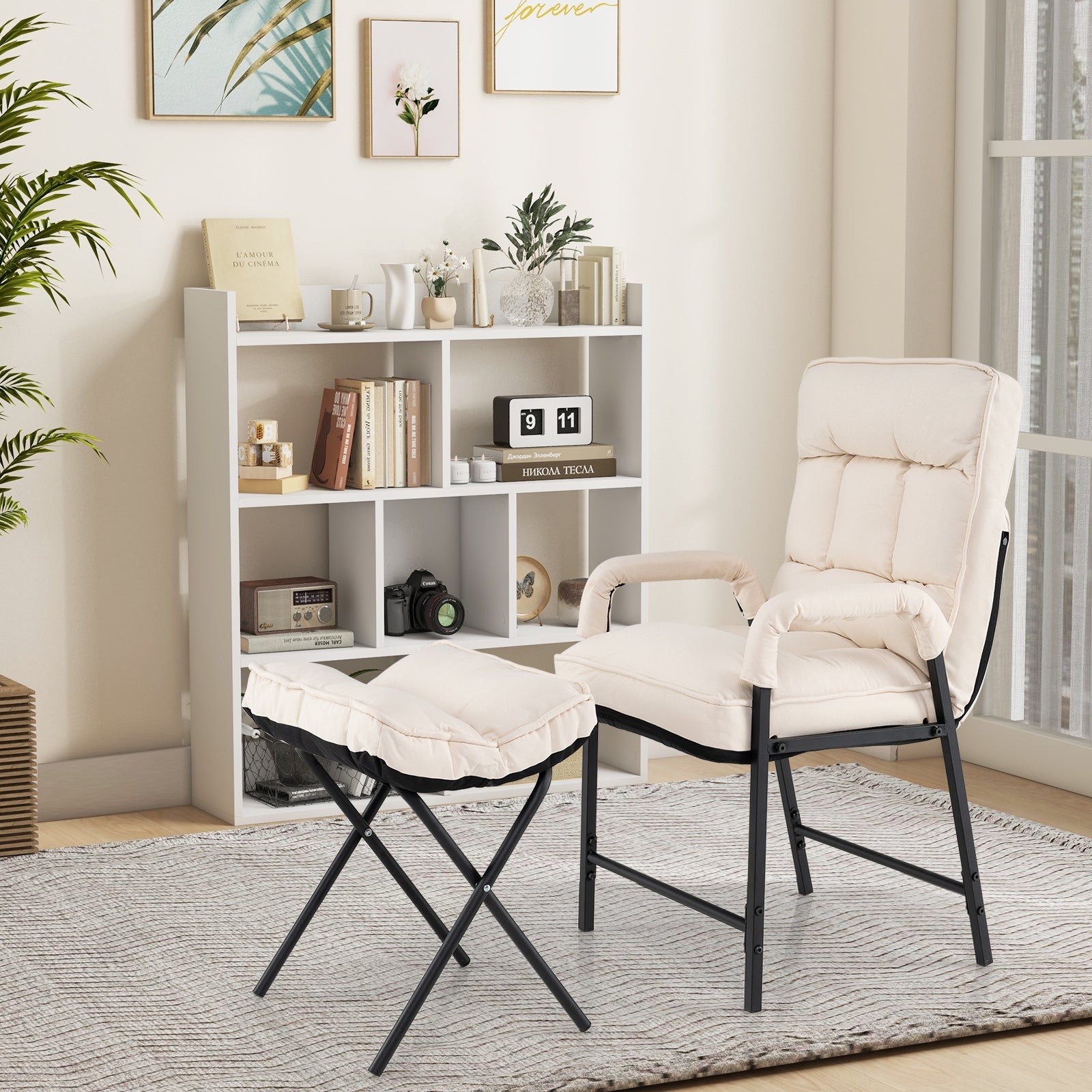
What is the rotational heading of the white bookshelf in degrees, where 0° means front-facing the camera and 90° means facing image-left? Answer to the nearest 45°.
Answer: approximately 315°

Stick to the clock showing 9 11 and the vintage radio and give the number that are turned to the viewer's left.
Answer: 0

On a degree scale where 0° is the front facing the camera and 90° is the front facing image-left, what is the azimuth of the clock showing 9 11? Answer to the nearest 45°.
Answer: approximately 315°

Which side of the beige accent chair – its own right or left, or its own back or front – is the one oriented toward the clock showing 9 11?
right

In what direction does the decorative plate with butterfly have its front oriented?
toward the camera

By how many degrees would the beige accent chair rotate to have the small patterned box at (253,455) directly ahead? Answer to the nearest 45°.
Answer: approximately 90° to its right

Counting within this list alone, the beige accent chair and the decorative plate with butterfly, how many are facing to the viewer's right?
0

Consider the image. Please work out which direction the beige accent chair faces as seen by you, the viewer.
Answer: facing the viewer and to the left of the viewer

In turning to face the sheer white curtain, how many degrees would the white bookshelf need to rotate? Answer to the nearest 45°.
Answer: approximately 45° to its left

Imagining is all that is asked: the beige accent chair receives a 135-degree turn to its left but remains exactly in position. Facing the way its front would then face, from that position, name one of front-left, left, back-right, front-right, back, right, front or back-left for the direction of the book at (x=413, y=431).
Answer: back-left

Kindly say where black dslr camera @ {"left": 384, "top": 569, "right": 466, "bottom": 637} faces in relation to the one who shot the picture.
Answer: facing the viewer and to the right of the viewer
